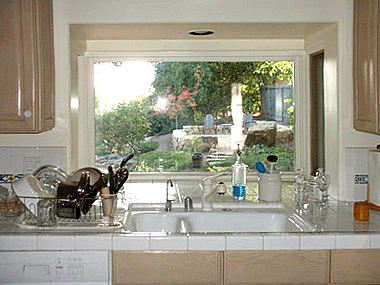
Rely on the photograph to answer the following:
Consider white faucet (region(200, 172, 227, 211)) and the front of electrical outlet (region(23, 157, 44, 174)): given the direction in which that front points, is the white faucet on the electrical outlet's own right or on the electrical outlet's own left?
on the electrical outlet's own left

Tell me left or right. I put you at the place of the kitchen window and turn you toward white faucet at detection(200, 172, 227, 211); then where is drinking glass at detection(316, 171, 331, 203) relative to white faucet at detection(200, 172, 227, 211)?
left

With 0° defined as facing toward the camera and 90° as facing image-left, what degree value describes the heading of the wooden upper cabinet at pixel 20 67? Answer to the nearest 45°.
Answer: approximately 0°

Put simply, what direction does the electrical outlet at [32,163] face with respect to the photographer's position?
facing the viewer

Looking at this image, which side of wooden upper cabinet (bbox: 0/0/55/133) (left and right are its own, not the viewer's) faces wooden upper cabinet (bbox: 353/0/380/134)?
left

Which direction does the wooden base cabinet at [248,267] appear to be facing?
toward the camera

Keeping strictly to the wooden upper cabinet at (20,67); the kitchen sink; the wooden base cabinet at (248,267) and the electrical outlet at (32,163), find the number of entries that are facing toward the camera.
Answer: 4

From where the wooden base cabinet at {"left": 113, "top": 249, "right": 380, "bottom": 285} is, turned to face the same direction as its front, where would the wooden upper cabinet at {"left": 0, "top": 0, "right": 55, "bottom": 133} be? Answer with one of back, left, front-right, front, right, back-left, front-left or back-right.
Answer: right

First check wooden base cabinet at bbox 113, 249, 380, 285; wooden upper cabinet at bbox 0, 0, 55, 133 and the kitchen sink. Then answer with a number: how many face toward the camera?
3

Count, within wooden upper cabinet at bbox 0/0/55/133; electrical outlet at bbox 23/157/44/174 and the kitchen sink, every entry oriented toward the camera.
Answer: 3

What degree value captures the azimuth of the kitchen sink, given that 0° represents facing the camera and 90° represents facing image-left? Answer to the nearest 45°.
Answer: approximately 0°

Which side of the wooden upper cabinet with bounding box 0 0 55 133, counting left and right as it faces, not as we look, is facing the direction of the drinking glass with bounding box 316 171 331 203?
left
